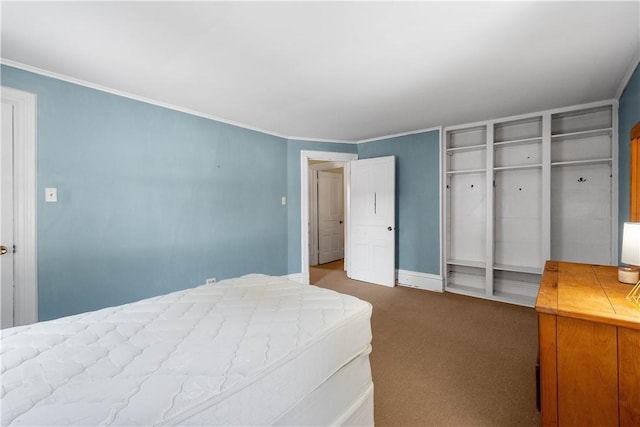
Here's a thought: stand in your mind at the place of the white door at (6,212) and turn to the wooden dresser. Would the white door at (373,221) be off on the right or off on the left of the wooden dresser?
left

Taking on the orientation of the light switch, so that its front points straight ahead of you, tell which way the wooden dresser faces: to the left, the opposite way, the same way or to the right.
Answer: the opposite way

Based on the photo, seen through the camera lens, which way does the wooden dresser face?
facing to the left of the viewer

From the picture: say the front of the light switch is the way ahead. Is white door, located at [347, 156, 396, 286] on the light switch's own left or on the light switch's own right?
on the light switch's own left

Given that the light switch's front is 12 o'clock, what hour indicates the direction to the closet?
The closet is roughly at 10 o'clock from the light switch.

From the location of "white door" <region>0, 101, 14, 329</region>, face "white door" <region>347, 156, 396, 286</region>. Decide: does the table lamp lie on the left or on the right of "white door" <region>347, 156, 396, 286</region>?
right

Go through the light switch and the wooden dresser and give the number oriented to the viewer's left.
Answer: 1

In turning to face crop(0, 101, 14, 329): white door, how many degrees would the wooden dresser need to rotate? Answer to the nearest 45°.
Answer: approximately 45° to its left

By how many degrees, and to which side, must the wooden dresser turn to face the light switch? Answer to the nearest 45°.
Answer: approximately 45° to its left

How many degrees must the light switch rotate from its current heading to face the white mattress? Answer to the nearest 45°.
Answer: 0° — it already faces it
